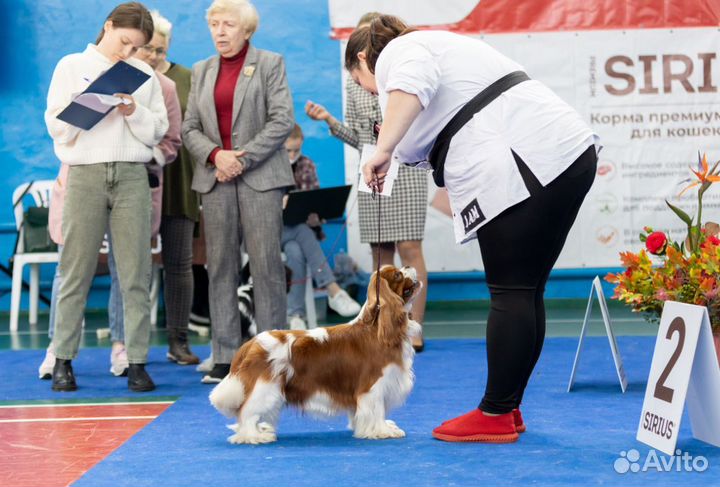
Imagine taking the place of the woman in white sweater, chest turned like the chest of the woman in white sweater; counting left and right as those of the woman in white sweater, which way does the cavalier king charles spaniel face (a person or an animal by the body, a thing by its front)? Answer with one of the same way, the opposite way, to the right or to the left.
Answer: to the left

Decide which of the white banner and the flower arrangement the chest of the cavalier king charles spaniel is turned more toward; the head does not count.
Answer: the flower arrangement

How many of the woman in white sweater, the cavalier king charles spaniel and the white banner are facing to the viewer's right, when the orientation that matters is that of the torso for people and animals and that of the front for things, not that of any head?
1

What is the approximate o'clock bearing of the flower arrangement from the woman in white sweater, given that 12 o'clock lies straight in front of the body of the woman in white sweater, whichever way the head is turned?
The flower arrangement is roughly at 10 o'clock from the woman in white sweater.

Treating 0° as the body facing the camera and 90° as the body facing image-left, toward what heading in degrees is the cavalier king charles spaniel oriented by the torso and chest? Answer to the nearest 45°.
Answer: approximately 270°

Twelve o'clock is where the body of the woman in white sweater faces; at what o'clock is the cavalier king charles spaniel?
The cavalier king charles spaniel is roughly at 11 o'clock from the woman in white sweater.

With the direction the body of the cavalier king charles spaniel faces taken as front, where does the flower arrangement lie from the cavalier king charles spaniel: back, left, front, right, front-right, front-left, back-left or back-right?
front

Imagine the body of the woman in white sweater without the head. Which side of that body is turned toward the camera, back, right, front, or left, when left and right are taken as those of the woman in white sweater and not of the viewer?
front

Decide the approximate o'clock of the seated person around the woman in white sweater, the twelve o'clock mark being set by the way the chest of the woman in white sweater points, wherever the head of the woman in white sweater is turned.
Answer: The seated person is roughly at 7 o'clock from the woman in white sweater.

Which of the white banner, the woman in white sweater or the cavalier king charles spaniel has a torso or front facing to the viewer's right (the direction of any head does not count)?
the cavalier king charles spaniel

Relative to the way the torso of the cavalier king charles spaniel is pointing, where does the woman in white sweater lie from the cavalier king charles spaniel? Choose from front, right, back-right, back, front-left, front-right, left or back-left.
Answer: back-left

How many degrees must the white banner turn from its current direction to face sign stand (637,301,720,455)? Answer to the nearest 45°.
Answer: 0° — it already faces it
